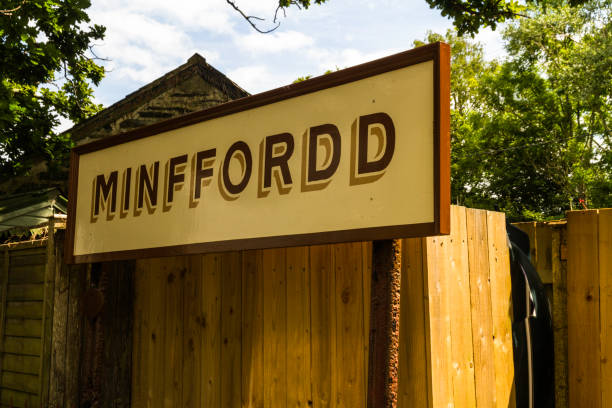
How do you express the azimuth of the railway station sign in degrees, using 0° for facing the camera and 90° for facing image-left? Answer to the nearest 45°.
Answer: approximately 45°

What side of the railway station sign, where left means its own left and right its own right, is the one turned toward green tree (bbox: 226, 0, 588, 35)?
back

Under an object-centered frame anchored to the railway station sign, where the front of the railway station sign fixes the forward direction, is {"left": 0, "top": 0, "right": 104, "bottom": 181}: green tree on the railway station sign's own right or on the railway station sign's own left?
on the railway station sign's own right

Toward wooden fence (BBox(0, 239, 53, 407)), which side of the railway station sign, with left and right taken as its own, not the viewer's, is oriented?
right

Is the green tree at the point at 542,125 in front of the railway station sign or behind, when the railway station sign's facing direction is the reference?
behind

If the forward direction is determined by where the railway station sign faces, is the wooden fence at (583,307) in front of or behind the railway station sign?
behind
